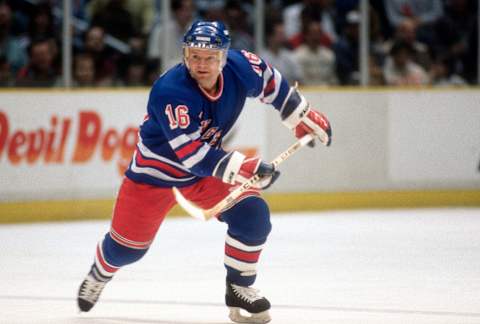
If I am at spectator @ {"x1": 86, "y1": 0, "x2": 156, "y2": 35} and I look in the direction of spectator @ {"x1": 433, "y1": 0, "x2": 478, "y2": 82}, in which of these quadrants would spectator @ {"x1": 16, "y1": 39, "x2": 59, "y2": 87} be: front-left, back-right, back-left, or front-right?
back-right

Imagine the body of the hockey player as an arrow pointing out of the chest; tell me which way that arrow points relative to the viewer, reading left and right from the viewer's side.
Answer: facing the viewer and to the right of the viewer

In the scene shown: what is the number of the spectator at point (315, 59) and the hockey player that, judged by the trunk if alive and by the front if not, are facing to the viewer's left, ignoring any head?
0

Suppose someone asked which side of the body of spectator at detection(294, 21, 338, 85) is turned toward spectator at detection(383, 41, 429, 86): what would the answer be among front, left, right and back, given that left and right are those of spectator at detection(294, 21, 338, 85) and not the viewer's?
left

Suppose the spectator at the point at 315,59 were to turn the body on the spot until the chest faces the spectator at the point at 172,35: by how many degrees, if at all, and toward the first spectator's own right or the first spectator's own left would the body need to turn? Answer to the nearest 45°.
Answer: approximately 45° to the first spectator's own right

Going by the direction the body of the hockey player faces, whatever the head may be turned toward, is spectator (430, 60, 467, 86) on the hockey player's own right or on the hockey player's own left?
on the hockey player's own left

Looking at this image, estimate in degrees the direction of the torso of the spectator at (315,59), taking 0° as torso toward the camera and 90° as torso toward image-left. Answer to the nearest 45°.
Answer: approximately 0°
